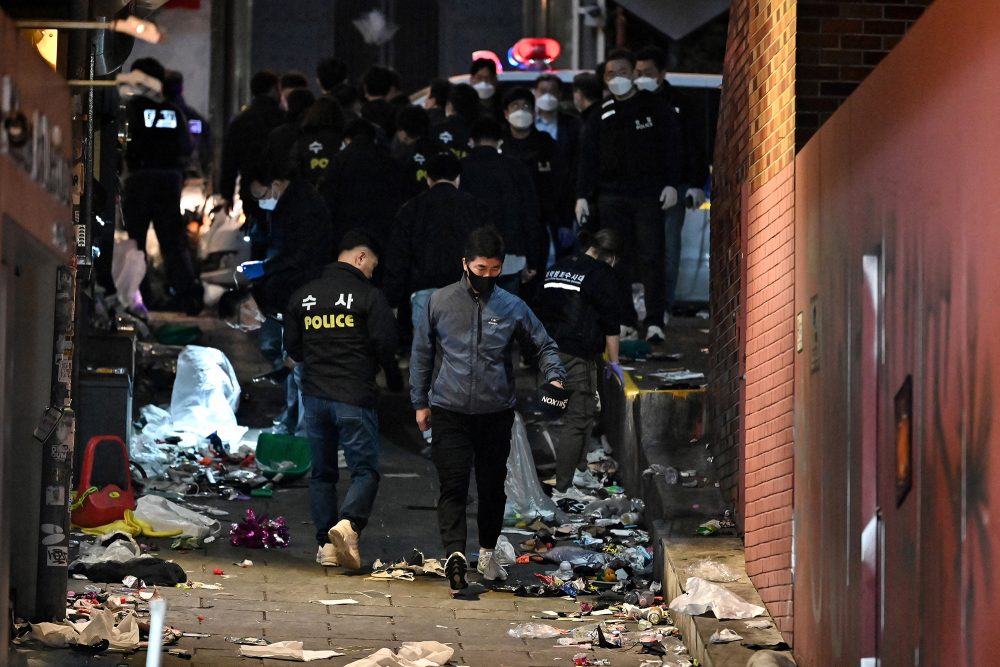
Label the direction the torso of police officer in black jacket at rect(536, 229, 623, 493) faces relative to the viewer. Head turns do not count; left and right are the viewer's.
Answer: facing away from the viewer and to the right of the viewer

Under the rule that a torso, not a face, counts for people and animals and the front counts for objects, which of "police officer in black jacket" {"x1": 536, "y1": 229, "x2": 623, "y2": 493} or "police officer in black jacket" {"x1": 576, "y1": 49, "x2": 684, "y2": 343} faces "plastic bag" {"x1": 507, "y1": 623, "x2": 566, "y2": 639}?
"police officer in black jacket" {"x1": 576, "y1": 49, "x2": 684, "y2": 343}

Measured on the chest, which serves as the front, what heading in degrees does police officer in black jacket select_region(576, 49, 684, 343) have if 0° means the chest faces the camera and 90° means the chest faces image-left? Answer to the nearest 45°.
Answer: approximately 0°

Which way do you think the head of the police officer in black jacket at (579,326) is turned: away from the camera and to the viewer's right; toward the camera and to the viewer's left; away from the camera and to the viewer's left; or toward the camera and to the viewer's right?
away from the camera and to the viewer's right

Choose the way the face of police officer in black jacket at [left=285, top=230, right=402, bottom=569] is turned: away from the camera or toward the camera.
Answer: away from the camera

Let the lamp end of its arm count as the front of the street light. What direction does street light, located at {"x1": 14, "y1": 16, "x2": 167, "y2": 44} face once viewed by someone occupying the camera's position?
facing to the right of the viewer

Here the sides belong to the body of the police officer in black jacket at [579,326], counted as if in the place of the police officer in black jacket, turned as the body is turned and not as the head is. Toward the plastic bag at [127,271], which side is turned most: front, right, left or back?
left
